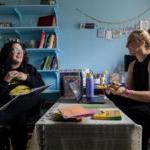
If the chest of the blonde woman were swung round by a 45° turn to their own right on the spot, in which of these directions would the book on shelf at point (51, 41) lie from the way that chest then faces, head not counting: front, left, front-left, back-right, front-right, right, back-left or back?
front-right

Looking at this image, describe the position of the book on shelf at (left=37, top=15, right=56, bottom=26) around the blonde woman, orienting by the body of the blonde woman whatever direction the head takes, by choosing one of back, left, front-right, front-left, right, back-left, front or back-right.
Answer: right

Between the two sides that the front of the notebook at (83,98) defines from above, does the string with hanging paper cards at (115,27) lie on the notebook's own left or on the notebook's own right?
on the notebook's own left

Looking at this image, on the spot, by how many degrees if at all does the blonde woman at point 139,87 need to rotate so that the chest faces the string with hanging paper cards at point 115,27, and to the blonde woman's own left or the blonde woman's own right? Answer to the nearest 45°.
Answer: approximately 135° to the blonde woman's own right
